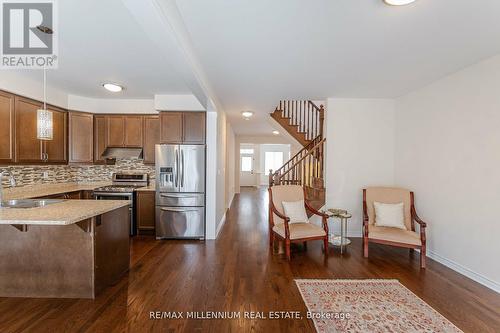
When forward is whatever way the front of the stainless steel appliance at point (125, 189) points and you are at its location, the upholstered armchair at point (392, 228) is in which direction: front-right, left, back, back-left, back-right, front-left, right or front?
front-left

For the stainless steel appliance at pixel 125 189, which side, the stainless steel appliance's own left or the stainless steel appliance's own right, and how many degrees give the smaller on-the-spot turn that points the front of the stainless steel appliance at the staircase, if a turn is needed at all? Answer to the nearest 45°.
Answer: approximately 90° to the stainless steel appliance's own left

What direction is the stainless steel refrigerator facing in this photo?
toward the camera

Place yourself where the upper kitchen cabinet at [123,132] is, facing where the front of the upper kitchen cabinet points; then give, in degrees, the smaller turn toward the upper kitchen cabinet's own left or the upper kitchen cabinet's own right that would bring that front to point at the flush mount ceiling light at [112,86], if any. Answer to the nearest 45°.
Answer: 0° — it already faces it

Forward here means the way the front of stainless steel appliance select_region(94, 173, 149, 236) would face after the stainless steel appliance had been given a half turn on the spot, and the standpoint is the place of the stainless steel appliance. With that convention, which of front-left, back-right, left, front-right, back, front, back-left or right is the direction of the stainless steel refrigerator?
back-right

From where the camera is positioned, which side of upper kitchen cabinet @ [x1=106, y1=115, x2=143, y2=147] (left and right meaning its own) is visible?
front

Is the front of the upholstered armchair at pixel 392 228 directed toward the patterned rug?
yes
